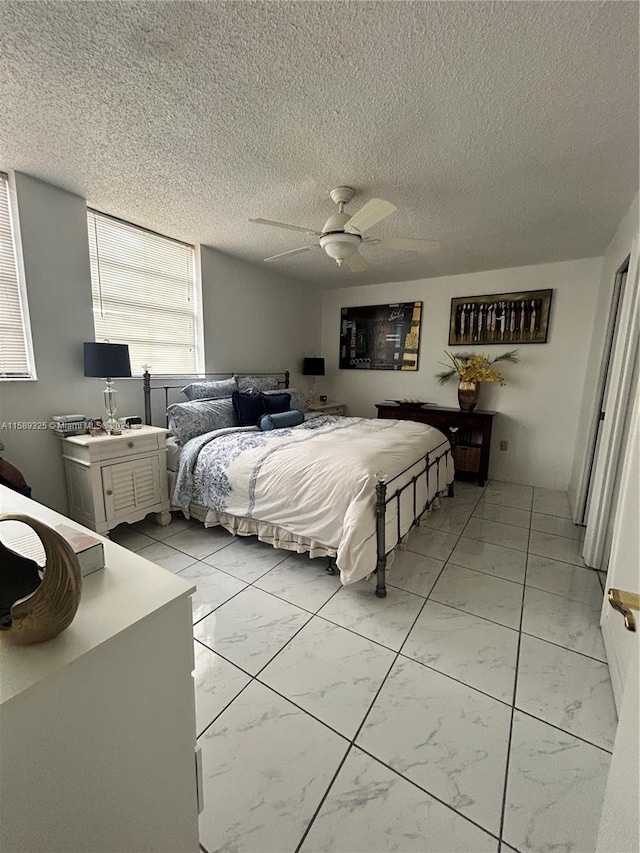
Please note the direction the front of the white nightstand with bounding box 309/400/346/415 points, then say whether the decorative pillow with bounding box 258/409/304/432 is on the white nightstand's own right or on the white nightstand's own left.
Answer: on the white nightstand's own right

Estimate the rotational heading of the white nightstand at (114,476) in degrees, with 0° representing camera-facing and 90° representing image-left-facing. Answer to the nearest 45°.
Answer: approximately 315°

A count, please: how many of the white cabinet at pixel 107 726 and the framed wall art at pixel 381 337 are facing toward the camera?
1

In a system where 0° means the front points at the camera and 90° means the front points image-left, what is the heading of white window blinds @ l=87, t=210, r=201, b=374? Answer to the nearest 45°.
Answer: approximately 315°

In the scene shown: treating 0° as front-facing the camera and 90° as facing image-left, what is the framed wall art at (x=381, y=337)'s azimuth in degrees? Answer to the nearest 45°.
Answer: approximately 0°

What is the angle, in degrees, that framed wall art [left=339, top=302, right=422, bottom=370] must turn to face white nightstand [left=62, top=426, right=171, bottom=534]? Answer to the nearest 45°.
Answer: approximately 45° to its right

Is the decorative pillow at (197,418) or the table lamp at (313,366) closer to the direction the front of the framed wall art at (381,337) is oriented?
the decorative pillow

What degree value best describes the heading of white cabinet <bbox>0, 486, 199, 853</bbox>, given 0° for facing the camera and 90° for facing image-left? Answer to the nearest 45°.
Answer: approximately 225°
